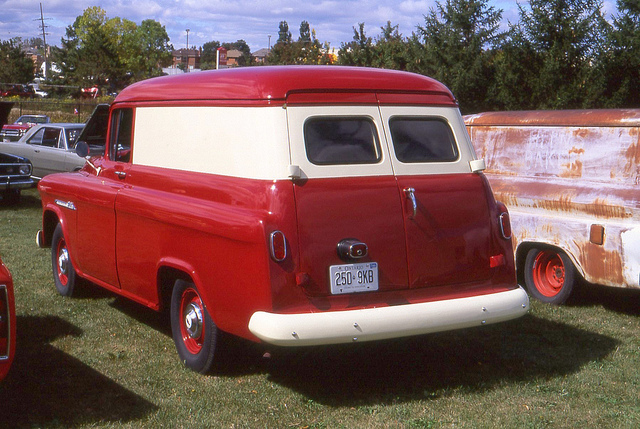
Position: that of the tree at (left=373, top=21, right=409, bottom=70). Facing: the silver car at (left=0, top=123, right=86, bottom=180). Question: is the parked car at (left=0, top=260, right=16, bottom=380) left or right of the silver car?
left

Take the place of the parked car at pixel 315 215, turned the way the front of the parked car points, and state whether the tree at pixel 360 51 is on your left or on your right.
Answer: on your right

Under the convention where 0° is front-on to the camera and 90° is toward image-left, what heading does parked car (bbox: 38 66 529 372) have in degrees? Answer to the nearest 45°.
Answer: approximately 135°

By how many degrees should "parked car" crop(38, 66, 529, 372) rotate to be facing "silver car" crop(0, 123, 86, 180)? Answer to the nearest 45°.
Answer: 0° — it already faces it
